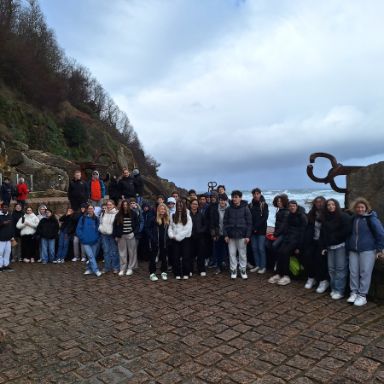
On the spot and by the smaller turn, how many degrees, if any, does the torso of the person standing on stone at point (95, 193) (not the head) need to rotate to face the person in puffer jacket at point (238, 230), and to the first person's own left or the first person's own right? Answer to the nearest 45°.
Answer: approximately 45° to the first person's own left

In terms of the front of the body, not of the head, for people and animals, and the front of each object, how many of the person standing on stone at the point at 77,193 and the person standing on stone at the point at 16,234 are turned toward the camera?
2

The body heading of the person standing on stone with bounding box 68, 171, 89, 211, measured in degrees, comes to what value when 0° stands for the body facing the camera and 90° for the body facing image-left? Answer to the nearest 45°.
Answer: approximately 0°

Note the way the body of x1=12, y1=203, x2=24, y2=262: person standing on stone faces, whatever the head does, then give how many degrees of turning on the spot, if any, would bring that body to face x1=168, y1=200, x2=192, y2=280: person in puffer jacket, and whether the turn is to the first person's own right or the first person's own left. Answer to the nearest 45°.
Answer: approximately 45° to the first person's own left

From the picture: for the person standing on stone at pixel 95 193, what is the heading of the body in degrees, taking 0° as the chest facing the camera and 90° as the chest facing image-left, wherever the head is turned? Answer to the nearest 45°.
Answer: approximately 0°
